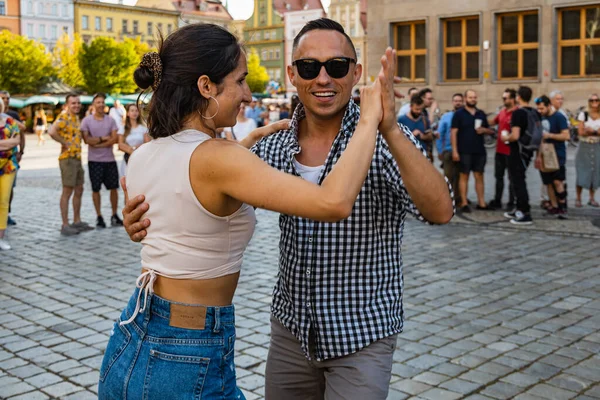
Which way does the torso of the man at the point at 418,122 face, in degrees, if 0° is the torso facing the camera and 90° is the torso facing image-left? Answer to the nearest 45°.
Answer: approximately 0°

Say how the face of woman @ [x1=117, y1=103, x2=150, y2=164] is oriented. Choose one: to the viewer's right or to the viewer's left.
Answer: to the viewer's right

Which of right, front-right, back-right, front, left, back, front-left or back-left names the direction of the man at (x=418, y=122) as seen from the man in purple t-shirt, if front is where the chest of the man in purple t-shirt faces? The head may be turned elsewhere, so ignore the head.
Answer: left

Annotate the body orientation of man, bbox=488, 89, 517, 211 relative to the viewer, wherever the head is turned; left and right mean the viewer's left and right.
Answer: facing to the left of the viewer

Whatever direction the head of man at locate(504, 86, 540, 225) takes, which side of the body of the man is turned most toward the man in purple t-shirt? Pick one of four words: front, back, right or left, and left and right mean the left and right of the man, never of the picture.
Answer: front

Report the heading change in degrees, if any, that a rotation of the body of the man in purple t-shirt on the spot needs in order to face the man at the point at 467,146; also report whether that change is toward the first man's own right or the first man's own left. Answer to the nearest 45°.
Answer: approximately 90° to the first man's own left

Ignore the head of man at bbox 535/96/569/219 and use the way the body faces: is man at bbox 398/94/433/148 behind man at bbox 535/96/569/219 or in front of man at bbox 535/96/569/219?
in front

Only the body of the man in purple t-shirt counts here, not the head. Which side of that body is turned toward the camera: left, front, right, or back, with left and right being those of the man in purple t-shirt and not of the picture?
front

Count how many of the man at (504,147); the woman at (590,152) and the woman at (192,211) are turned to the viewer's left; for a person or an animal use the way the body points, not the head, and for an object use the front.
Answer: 1

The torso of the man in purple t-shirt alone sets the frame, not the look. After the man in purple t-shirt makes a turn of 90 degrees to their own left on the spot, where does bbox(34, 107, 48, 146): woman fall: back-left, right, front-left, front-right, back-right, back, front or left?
left

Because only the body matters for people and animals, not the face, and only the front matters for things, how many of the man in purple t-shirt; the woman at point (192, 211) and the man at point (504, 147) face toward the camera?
1

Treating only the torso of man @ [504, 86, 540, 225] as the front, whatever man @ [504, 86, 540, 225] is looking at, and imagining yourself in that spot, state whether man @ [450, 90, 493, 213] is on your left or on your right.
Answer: on your right

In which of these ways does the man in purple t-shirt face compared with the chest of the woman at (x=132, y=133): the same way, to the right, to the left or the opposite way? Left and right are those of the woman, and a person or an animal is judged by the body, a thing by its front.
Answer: the same way
